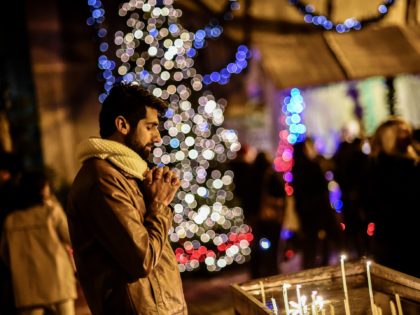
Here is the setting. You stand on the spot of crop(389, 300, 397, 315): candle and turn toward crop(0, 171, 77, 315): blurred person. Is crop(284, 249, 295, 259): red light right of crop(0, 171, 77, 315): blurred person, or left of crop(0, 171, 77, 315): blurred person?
right

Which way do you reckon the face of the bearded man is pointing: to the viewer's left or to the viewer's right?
to the viewer's right

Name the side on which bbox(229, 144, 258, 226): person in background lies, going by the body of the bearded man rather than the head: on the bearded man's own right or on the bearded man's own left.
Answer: on the bearded man's own left

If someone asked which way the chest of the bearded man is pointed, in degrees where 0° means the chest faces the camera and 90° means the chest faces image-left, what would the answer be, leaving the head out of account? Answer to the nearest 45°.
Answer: approximately 270°

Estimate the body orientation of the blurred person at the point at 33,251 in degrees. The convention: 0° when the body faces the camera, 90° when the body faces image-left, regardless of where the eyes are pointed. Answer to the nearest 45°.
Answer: approximately 225°

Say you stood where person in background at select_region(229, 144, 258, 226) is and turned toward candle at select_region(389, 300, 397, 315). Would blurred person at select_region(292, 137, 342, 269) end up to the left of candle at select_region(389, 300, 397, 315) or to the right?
left

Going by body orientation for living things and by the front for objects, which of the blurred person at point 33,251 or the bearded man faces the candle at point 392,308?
the bearded man

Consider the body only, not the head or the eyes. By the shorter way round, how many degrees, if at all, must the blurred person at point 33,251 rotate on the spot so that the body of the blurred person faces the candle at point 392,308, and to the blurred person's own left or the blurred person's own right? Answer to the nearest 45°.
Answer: approximately 135° to the blurred person's own right
